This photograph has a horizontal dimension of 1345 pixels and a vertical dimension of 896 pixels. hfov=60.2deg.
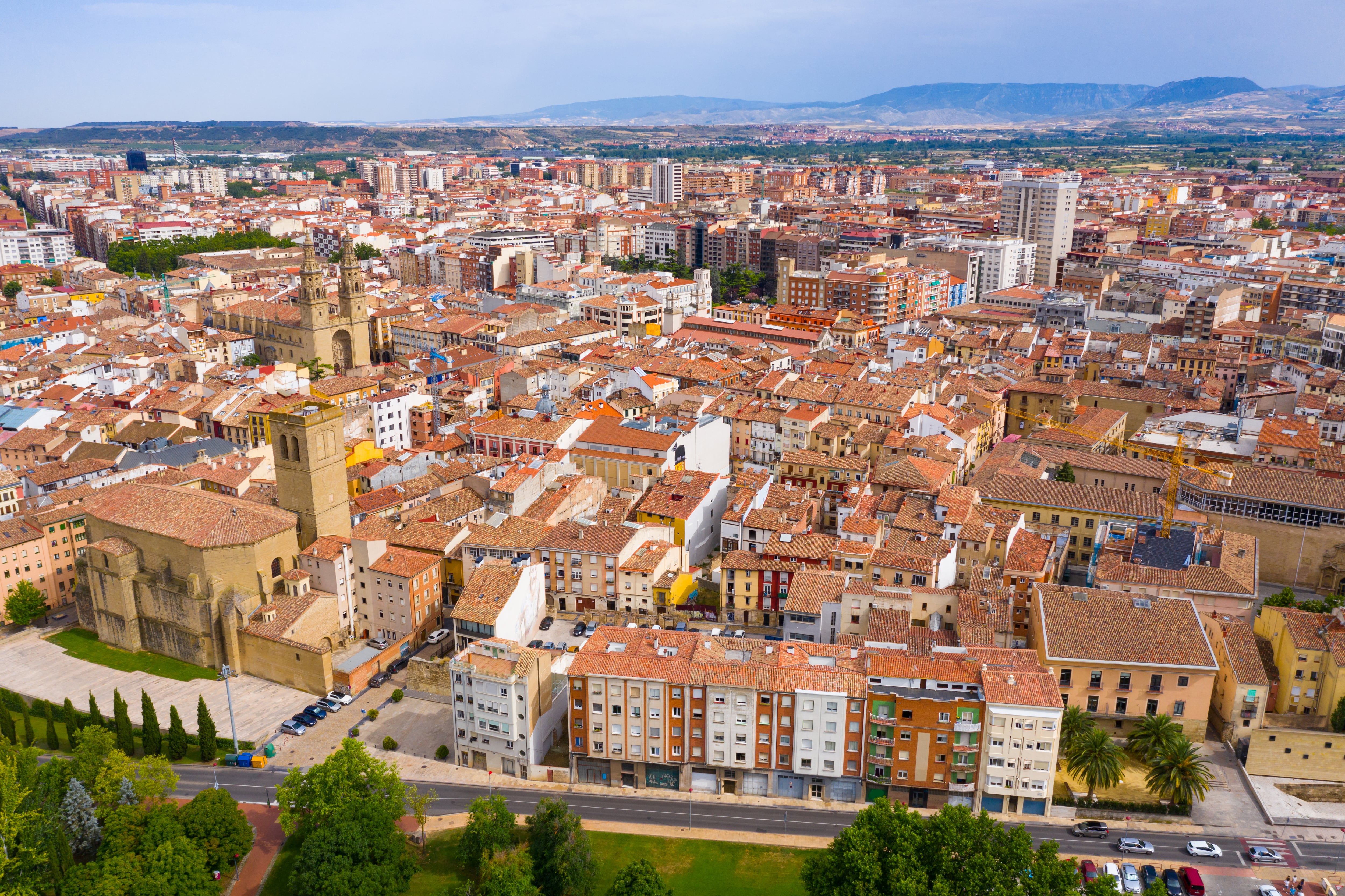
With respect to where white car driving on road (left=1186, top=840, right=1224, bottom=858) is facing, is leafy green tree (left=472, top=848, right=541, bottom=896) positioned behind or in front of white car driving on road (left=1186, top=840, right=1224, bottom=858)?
behind

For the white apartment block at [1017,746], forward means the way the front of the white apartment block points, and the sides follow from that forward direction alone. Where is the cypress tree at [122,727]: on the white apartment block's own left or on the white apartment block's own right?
on the white apartment block's own right

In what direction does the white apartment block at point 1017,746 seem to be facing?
toward the camera

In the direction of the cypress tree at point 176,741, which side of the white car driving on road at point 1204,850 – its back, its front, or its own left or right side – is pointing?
back

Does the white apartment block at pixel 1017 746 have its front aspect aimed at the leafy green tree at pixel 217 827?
no

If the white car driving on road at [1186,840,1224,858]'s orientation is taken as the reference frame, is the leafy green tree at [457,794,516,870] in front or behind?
behind

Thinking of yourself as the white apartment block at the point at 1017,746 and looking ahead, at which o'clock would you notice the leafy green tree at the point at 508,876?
The leafy green tree is roughly at 2 o'clock from the white apartment block.

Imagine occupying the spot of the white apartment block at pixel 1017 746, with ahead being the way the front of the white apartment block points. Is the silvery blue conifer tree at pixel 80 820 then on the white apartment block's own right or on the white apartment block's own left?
on the white apartment block's own right

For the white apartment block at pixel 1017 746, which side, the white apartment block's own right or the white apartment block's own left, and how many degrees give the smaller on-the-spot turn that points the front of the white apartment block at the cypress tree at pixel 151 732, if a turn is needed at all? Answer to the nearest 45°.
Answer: approximately 90° to the white apartment block's own right

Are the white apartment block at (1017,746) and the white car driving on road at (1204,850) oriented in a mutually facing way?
no

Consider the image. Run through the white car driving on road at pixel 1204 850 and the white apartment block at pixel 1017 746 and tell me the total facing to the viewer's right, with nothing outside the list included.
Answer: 1

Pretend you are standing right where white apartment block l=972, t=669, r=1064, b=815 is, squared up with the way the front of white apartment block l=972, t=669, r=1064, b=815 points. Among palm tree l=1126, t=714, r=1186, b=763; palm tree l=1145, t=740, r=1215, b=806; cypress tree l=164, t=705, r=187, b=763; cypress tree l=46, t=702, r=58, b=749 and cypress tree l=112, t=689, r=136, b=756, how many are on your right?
3

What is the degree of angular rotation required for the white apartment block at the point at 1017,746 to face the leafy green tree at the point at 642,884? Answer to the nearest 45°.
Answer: approximately 45° to its right

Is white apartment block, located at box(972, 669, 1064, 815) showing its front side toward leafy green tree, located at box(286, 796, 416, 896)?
no

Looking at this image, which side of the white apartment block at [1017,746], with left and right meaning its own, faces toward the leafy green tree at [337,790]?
right
